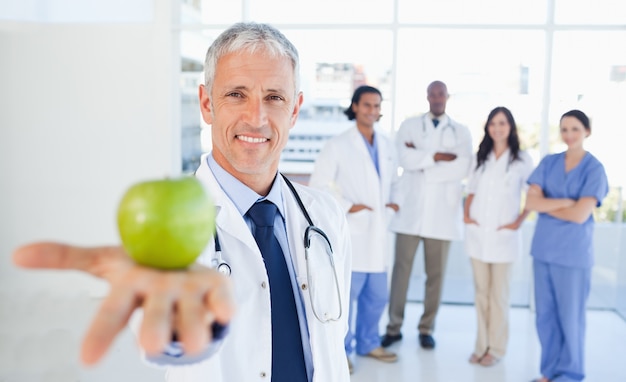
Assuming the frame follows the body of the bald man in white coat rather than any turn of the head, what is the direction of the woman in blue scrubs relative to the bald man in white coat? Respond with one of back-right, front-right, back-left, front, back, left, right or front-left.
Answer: front-left

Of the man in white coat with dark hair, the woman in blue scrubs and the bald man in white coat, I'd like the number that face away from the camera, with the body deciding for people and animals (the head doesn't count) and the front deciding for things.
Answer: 0

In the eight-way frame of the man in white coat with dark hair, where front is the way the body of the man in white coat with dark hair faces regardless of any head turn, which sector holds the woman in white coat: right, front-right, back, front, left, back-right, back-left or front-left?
front-left

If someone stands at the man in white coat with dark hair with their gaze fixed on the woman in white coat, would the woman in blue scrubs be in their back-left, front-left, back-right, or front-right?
front-right

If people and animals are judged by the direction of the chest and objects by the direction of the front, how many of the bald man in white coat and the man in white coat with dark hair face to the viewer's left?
0

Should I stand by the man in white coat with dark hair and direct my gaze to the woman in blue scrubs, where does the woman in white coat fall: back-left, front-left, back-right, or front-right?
front-left

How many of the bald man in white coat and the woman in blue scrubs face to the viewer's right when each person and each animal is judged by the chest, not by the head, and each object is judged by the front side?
0

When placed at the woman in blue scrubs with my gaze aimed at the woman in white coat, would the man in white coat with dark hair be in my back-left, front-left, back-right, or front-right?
front-left

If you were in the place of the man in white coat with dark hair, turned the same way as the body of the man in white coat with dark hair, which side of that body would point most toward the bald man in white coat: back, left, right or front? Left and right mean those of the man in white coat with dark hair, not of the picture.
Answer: left

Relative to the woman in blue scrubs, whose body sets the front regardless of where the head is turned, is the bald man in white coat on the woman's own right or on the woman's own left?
on the woman's own right

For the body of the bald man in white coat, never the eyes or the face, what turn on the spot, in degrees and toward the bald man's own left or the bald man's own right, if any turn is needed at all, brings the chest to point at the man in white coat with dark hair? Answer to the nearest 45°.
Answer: approximately 45° to the bald man's own right

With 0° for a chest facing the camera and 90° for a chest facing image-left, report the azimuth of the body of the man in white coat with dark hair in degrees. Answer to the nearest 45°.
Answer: approximately 315°

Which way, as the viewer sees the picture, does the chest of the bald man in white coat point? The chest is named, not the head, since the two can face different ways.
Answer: toward the camera
